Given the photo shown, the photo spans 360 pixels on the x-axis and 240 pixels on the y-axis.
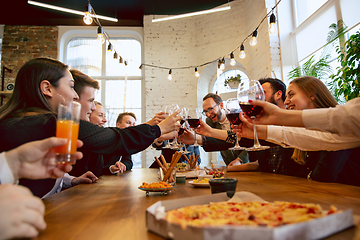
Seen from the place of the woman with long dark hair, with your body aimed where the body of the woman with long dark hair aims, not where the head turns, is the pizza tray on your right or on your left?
on your right

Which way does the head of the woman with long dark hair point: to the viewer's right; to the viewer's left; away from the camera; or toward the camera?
to the viewer's right

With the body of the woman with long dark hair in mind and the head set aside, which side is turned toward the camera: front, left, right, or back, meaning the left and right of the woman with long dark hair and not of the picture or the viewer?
right

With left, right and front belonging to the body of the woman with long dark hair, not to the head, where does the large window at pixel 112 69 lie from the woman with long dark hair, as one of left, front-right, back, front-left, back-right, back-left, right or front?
left

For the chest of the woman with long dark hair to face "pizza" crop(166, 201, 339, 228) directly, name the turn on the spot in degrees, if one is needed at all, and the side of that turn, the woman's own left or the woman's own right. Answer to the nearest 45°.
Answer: approximately 45° to the woman's own right

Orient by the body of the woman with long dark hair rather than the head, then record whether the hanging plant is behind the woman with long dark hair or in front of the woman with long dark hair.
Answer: in front
